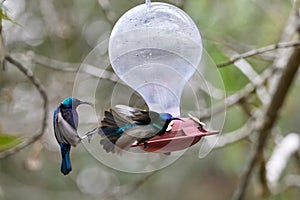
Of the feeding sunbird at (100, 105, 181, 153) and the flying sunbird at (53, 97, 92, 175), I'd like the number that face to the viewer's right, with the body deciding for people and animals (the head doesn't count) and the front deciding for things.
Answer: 2

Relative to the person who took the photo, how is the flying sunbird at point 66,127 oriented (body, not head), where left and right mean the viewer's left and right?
facing to the right of the viewer

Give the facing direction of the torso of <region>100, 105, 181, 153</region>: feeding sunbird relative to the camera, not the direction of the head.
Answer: to the viewer's right
